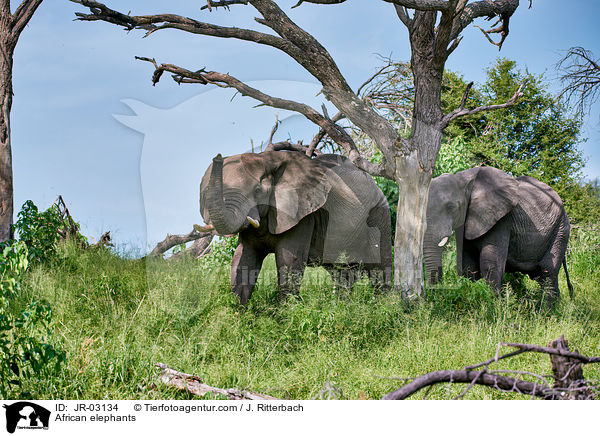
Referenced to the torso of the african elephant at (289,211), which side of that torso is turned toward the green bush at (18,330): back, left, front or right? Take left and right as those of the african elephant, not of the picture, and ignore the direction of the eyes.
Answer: front

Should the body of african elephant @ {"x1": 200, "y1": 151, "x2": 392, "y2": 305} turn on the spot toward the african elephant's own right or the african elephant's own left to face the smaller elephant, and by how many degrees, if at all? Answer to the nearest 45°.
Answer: approximately 180°

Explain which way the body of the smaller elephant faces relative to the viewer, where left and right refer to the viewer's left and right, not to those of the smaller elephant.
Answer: facing the viewer and to the left of the viewer

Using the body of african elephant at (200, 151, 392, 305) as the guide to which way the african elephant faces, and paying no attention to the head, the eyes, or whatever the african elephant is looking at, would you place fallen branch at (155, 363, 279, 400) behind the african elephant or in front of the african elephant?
in front

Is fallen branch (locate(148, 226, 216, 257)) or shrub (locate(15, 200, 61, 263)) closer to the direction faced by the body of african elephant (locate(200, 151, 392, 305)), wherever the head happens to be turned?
the shrub

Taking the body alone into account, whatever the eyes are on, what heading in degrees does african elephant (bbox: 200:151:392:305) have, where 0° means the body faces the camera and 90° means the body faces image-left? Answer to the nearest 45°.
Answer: approximately 45°

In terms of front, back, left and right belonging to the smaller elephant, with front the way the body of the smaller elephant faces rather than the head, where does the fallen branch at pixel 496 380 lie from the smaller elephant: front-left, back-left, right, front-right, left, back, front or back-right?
front-left

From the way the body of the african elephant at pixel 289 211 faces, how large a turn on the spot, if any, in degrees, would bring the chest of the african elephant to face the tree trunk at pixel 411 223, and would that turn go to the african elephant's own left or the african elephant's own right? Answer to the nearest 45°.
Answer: approximately 135° to the african elephant's own left

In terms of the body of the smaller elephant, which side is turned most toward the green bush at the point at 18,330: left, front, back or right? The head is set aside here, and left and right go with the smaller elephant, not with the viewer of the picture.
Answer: front

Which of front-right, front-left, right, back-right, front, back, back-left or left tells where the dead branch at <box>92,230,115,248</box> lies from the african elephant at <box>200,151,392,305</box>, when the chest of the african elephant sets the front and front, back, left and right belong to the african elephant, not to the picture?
right

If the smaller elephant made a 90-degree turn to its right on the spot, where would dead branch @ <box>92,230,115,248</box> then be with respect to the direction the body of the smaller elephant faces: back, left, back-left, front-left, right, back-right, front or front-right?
front-left

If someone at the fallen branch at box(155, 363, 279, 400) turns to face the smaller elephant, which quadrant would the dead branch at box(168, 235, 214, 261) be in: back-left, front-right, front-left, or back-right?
front-left

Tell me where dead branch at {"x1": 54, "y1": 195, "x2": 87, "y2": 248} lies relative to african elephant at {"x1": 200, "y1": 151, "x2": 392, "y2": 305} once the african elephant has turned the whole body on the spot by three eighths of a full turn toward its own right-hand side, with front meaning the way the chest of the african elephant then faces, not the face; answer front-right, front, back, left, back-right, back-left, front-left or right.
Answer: front-left

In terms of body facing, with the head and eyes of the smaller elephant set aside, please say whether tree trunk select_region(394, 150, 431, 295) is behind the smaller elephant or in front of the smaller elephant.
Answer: in front
